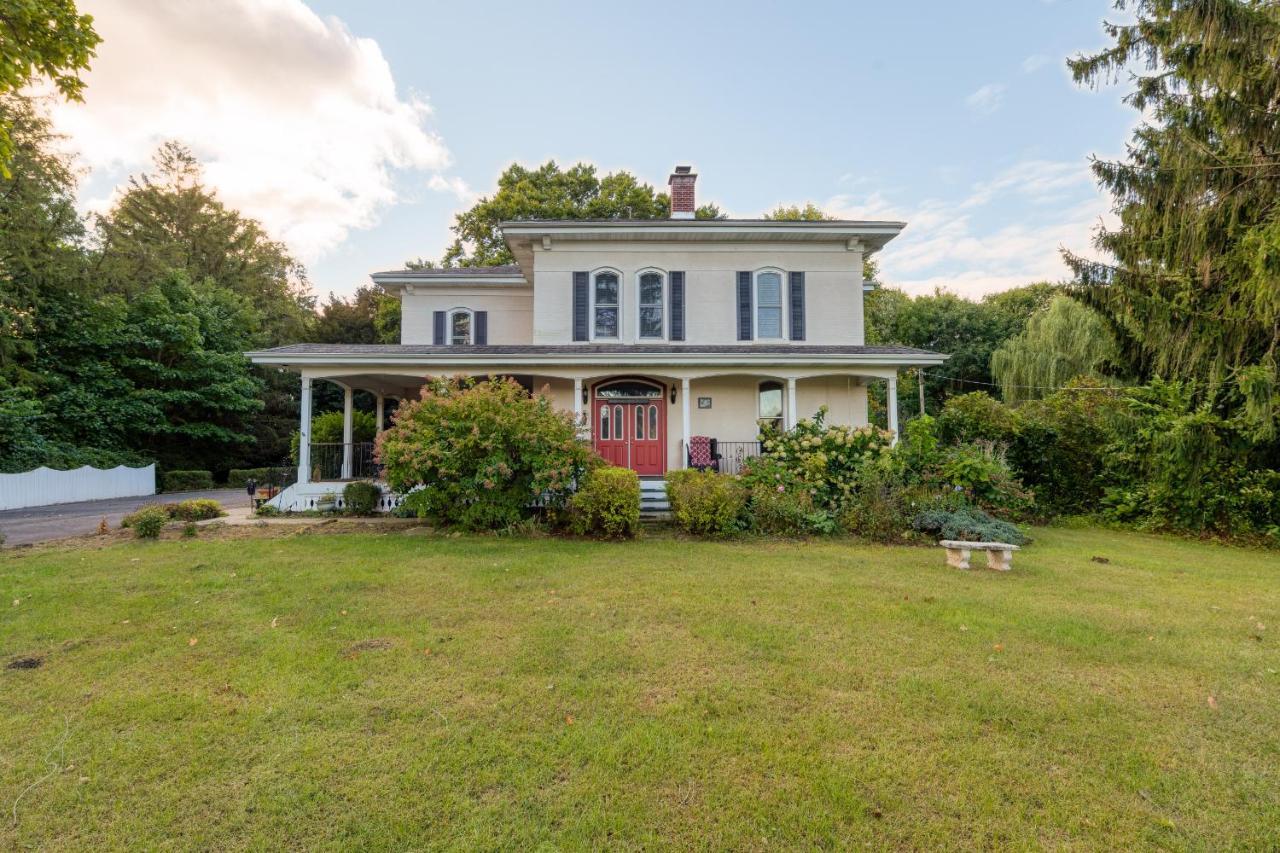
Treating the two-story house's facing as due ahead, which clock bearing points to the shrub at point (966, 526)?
The shrub is roughly at 11 o'clock from the two-story house.

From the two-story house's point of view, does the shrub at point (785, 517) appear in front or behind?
in front

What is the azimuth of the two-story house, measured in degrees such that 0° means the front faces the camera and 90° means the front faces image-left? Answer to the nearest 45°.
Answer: approximately 0°

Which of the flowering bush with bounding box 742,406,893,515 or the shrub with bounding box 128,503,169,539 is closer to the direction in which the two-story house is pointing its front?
the flowering bush

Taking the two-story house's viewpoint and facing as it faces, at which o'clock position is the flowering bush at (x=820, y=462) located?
The flowering bush is roughly at 11 o'clock from the two-story house.

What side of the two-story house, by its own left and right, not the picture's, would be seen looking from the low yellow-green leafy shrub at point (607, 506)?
front

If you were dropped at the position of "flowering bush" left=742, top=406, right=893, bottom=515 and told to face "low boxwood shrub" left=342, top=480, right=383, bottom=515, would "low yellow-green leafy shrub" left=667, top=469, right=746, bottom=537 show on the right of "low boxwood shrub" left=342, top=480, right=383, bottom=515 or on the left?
left

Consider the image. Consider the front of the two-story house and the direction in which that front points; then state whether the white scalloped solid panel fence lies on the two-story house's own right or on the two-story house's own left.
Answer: on the two-story house's own right

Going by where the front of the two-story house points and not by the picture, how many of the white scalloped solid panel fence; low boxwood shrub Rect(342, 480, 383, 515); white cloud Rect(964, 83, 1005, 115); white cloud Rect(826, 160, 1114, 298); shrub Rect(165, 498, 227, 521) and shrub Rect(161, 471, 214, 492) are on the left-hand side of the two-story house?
2

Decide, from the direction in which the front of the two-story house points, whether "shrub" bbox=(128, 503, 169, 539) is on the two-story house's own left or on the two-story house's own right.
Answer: on the two-story house's own right
